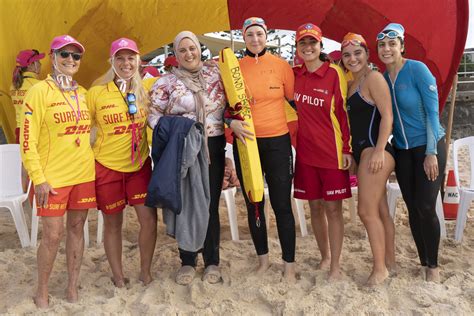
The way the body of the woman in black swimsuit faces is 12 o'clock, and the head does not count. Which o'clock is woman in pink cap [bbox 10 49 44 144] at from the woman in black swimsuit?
The woman in pink cap is roughly at 2 o'clock from the woman in black swimsuit.

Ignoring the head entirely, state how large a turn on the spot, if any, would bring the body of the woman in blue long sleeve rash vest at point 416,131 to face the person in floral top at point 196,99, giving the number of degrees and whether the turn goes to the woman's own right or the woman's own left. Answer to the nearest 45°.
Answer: approximately 45° to the woman's own right

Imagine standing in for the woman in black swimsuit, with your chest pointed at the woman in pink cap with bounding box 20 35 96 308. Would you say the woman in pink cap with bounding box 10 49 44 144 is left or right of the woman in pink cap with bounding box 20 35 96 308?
right

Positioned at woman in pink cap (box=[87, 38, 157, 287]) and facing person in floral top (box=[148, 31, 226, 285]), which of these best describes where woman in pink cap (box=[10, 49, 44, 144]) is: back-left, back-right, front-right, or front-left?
back-left

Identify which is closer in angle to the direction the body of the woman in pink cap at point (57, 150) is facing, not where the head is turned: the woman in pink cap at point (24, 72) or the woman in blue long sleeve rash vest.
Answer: the woman in blue long sleeve rash vest

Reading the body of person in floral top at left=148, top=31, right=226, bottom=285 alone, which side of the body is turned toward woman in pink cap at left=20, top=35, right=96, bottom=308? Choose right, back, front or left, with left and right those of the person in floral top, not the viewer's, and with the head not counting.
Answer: right

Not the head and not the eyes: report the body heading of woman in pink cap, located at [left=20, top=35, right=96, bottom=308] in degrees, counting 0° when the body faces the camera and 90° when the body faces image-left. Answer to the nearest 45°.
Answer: approximately 315°

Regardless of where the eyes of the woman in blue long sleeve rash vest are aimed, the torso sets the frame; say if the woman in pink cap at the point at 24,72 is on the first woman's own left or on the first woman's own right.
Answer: on the first woman's own right

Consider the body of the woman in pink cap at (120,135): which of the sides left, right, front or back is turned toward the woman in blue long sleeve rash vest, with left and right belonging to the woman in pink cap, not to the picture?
left
